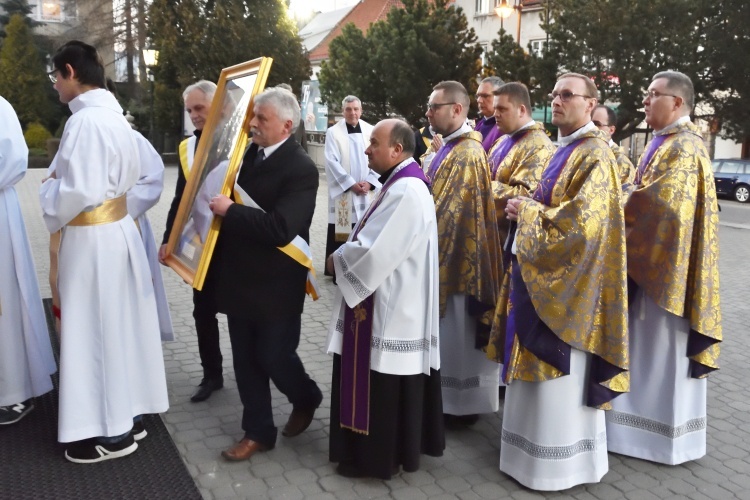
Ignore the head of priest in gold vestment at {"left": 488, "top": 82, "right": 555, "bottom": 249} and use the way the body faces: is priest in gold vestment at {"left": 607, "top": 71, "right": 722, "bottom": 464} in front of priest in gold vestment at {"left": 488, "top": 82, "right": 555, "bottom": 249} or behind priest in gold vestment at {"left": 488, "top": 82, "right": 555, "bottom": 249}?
behind

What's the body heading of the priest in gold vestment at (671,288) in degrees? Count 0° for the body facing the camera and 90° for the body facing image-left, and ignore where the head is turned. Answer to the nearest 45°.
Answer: approximately 90°

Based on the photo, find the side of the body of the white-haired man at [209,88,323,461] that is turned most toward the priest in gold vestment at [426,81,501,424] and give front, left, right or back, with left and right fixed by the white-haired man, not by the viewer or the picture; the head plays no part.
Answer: back

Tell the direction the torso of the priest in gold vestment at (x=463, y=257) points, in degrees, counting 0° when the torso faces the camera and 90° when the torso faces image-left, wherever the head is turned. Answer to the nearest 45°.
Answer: approximately 90°

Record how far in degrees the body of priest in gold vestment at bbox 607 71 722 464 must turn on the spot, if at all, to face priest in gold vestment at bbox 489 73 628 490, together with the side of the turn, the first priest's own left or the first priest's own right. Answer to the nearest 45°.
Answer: approximately 45° to the first priest's own left

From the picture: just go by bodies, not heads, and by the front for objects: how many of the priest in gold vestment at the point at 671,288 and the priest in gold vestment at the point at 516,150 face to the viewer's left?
2

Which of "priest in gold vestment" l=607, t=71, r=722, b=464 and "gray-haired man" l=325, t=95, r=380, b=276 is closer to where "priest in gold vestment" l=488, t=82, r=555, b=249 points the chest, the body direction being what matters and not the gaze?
the gray-haired man

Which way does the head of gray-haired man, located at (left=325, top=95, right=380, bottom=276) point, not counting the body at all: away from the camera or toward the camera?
toward the camera

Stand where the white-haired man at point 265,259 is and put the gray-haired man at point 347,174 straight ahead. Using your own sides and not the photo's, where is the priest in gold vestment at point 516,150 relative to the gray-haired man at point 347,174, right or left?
right

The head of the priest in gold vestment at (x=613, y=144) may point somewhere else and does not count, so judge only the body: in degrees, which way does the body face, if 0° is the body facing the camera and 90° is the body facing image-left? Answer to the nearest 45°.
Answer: approximately 45°

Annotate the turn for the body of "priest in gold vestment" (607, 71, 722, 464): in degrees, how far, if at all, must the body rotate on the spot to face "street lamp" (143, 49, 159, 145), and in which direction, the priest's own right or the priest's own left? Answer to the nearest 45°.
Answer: approximately 45° to the priest's own right

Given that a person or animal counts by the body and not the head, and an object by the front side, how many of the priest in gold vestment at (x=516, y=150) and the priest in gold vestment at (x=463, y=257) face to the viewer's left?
2

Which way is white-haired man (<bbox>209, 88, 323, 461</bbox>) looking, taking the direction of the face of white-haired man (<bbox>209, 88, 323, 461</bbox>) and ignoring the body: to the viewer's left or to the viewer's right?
to the viewer's left

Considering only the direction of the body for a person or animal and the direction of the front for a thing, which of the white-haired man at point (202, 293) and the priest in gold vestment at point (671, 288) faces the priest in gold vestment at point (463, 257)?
the priest in gold vestment at point (671, 288)

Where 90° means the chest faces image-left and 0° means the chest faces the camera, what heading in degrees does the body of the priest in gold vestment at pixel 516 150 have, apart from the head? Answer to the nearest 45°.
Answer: approximately 90°
